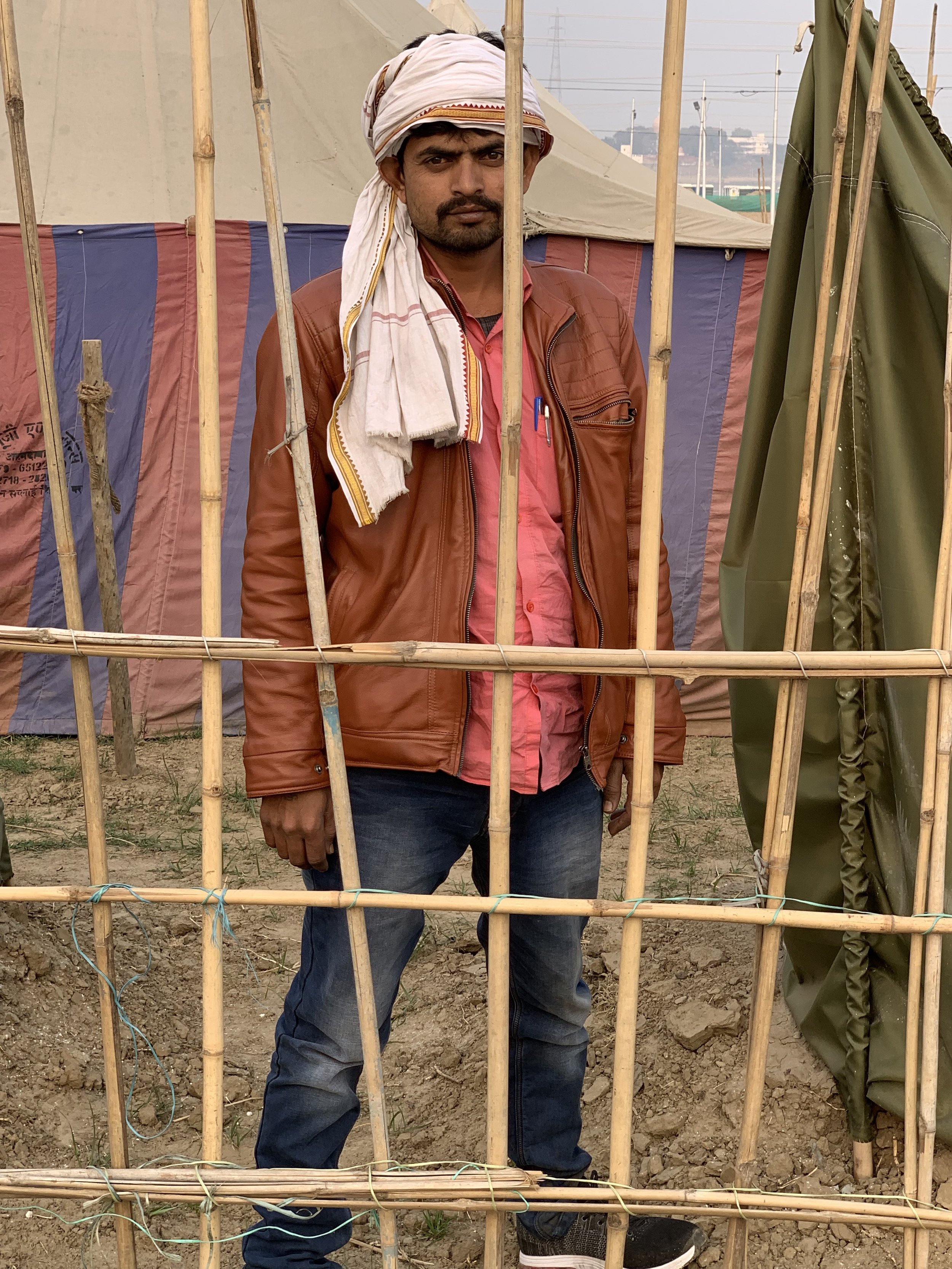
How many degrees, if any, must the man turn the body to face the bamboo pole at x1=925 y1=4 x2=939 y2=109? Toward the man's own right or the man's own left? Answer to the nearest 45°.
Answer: approximately 135° to the man's own left

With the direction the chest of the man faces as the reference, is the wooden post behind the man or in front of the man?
behind

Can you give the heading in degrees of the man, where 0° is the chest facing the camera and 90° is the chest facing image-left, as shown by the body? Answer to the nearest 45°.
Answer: approximately 0°

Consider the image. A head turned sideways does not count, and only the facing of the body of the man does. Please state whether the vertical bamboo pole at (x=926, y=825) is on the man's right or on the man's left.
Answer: on the man's left

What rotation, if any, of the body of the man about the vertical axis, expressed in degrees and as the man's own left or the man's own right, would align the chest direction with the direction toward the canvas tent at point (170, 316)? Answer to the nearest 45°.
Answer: approximately 180°
